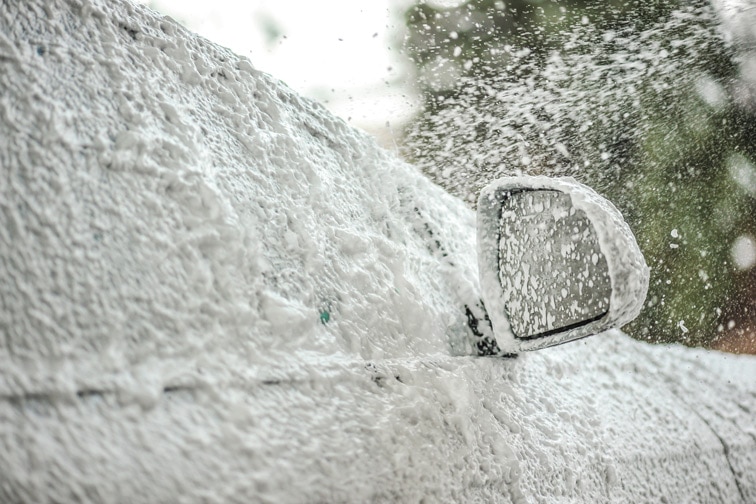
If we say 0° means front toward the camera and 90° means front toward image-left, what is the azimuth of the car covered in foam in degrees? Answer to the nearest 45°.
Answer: approximately 225°
